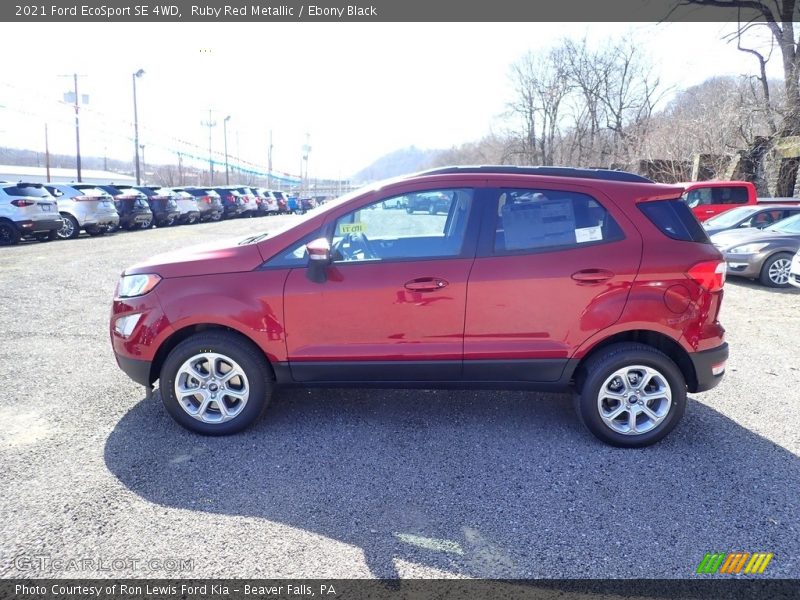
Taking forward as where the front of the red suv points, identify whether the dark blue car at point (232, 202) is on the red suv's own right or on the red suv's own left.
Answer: on the red suv's own right

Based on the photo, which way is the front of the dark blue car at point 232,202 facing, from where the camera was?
facing away from the viewer and to the left of the viewer

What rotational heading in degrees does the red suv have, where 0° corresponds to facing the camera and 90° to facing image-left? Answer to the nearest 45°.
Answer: approximately 90°

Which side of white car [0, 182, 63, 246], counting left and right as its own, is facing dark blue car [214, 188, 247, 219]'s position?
right

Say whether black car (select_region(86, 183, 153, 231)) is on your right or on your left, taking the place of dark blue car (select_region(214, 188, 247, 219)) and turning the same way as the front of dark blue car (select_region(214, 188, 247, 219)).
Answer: on your left

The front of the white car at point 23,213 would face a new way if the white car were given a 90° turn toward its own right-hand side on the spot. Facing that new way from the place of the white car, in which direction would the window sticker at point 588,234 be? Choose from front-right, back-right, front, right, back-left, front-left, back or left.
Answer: back-right

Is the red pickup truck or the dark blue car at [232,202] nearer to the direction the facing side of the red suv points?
the dark blue car

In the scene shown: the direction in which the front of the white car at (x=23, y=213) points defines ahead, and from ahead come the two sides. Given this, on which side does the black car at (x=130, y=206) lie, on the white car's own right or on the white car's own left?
on the white car's own right

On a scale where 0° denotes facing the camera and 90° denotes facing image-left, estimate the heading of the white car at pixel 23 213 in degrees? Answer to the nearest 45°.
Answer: approximately 135°
